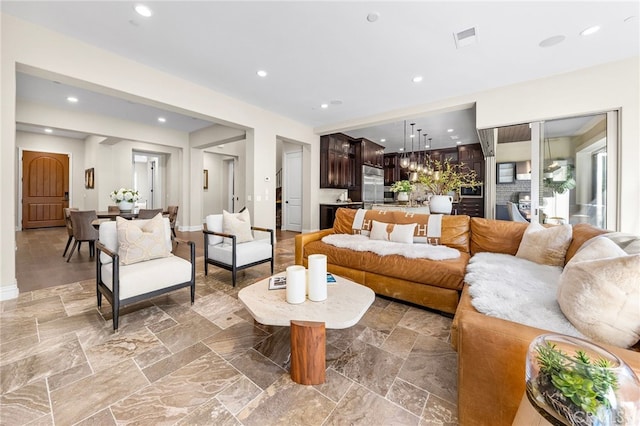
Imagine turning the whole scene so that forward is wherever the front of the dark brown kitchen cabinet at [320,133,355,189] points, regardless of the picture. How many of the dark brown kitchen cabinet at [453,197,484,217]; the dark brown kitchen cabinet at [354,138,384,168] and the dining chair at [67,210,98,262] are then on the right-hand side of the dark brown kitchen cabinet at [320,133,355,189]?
1

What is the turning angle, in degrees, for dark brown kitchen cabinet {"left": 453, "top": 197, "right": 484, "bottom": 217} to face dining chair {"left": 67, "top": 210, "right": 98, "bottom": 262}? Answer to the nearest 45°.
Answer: approximately 45° to its right

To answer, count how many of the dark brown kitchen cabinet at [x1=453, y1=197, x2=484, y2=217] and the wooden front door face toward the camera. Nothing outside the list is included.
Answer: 2

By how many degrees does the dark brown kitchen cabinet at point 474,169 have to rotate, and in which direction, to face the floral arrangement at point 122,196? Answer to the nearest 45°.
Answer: approximately 45° to its right

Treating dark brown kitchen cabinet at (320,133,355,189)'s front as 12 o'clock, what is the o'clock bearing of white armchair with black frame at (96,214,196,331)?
The white armchair with black frame is roughly at 2 o'clock from the dark brown kitchen cabinet.

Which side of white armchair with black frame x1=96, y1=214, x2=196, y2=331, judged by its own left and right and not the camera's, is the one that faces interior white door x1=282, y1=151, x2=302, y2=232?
left

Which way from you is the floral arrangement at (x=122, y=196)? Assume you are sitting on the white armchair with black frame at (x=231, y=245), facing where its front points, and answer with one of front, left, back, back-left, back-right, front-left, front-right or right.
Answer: back

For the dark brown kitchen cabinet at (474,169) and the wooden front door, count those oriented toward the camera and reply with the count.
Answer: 2
